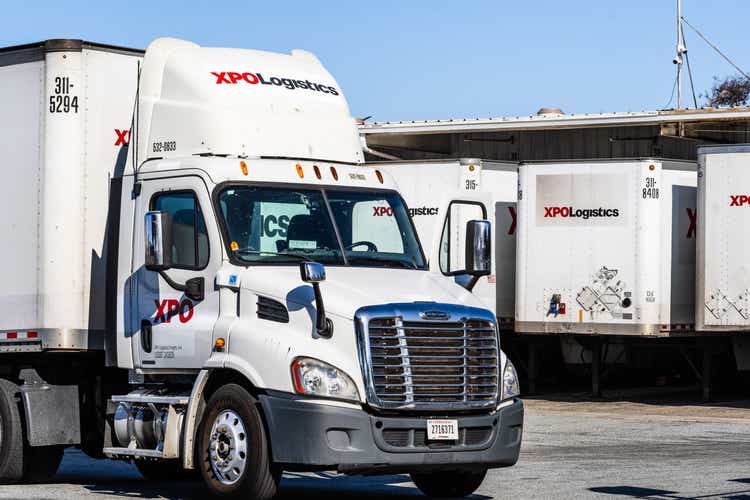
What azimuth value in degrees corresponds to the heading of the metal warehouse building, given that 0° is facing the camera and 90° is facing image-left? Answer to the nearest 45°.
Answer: approximately 0°

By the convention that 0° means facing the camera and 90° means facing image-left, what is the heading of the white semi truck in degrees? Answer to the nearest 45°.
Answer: approximately 315°

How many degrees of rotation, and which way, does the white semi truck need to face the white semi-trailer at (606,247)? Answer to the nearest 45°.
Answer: approximately 90° to its left

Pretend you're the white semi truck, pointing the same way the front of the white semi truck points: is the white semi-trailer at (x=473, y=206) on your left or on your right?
on your left
